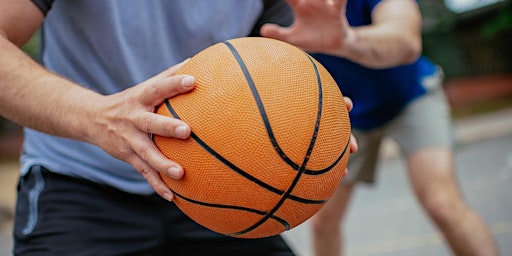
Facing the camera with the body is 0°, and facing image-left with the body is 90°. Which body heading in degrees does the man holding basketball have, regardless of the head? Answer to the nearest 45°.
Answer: approximately 315°
